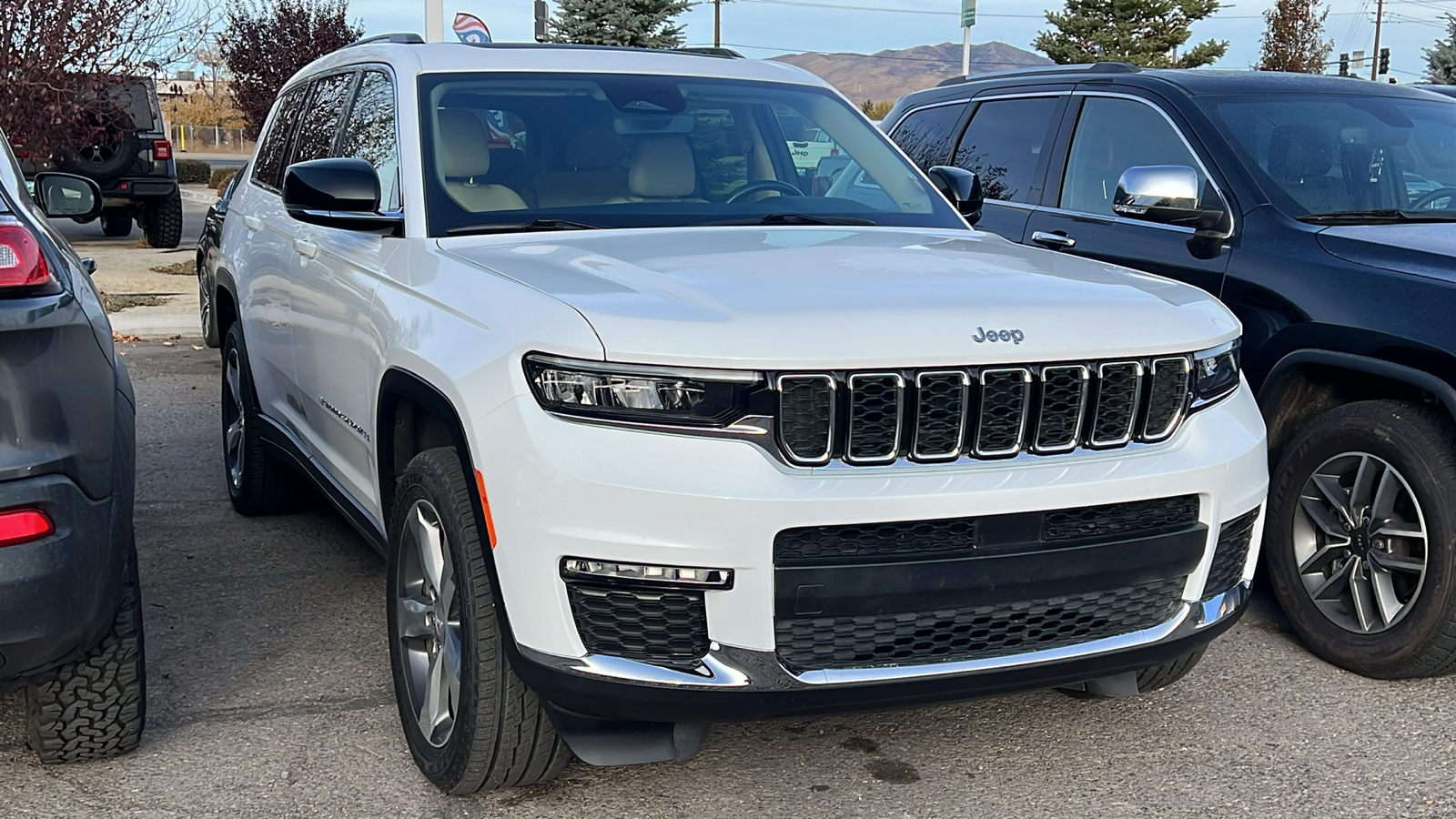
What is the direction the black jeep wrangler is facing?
away from the camera

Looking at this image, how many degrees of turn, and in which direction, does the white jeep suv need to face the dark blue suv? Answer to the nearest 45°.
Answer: approximately 90° to its left

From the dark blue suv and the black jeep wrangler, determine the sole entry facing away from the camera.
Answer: the black jeep wrangler

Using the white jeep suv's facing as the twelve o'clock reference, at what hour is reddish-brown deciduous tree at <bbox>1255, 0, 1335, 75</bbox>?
The reddish-brown deciduous tree is roughly at 8 o'clock from the white jeep suv.

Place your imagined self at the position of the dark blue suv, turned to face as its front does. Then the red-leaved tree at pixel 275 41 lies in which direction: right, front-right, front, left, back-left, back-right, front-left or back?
back

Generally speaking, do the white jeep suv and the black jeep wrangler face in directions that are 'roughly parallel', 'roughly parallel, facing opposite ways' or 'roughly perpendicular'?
roughly parallel, facing opposite ways

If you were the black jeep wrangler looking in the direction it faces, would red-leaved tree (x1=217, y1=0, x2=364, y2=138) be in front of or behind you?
in front

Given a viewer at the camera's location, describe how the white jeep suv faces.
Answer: facing the viewer and to the right of the viewer

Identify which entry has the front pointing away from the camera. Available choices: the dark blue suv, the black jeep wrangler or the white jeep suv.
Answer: the black jeep wrangler

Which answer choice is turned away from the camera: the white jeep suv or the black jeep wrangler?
the black jeep wrangler

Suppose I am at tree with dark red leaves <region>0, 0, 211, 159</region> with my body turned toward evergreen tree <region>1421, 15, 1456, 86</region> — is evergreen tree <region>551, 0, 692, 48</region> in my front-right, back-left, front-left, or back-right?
front-left

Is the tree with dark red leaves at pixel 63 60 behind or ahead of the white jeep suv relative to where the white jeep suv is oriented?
behind

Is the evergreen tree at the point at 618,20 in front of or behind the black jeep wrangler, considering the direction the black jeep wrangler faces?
in front

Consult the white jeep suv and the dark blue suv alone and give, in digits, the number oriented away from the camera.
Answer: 0

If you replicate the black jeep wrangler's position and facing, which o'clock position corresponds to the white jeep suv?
The white jeep suv is roughly at 6 o'clock from the black jeep wrangler.

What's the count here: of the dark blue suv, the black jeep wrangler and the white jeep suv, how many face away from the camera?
1

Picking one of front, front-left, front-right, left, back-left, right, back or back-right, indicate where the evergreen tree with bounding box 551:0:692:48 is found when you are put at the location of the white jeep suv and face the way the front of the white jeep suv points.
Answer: back-left
